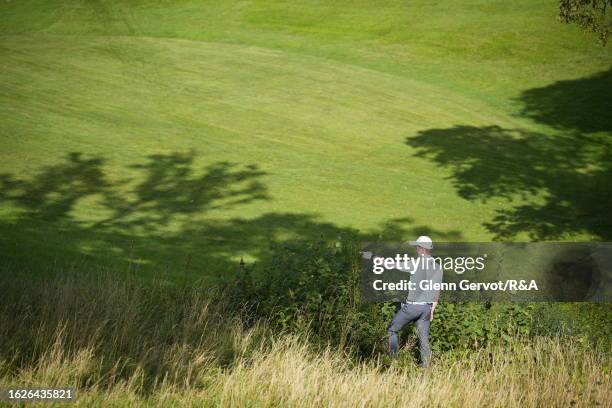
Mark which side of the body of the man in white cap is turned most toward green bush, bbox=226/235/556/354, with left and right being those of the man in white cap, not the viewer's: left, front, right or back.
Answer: front
